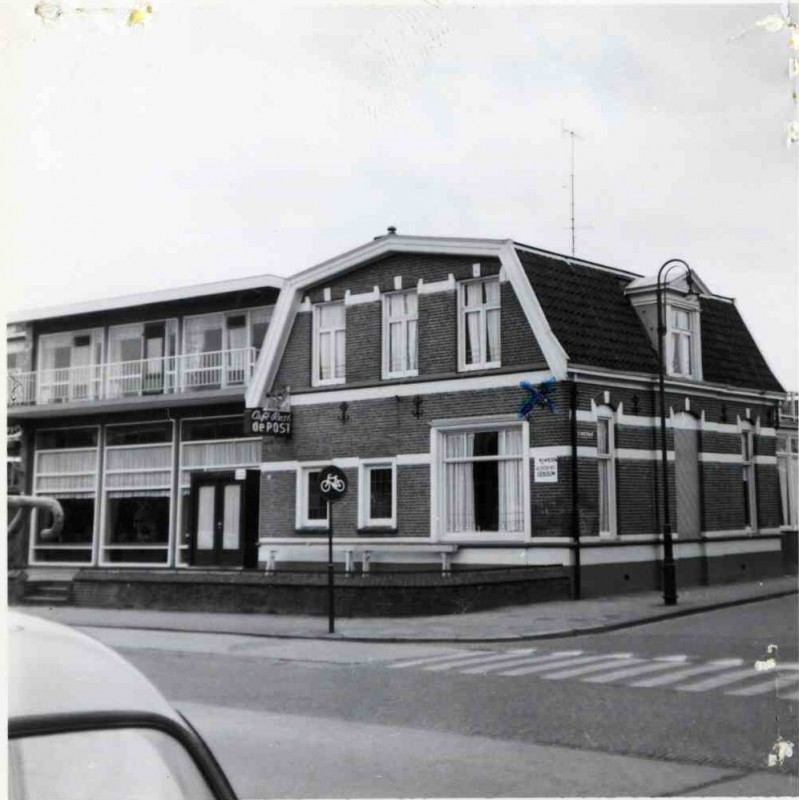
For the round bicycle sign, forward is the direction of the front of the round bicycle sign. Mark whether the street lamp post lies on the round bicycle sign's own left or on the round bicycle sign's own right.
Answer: on the round bicycle sign's own left

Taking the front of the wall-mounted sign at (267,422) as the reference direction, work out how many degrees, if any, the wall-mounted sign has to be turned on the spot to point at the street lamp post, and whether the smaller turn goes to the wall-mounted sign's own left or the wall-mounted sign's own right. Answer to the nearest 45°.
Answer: approximately 90° to the wall-mounted sign's own left

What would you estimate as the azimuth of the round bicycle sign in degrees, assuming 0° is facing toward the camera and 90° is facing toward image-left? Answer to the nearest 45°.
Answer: approximately 0°

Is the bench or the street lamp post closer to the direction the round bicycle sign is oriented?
the street lamp post

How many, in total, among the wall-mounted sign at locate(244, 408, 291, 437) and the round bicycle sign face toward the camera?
2

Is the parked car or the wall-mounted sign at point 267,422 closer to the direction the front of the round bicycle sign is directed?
the parked car
